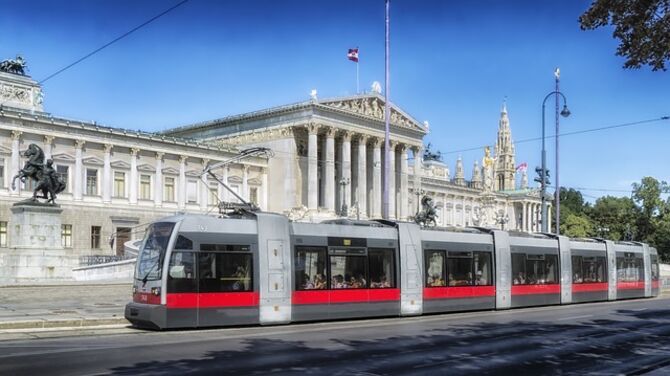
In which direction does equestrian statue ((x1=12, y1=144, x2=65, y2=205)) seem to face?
to the viewer's left

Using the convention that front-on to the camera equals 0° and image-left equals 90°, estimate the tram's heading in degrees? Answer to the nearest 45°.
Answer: approximately 45°
